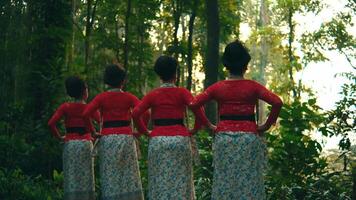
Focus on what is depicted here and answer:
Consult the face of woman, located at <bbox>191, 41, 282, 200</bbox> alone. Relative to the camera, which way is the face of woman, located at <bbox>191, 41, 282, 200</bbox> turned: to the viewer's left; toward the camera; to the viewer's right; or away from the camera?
away from the camera

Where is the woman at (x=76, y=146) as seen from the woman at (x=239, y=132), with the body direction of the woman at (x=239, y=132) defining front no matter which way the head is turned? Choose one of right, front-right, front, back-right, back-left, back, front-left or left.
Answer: front-left

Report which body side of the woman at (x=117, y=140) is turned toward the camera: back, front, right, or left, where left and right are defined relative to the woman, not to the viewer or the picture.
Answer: back

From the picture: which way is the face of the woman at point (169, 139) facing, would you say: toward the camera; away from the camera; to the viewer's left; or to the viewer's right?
away from the camera

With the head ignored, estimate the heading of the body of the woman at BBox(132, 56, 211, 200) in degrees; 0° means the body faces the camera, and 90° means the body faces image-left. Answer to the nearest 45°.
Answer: approximately 180°

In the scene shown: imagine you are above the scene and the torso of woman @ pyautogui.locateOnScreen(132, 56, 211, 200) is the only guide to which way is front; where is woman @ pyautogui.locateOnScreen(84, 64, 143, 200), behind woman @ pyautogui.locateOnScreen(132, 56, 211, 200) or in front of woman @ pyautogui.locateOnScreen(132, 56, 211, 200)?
in front

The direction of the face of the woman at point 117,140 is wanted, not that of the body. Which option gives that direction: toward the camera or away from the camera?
away from the camera

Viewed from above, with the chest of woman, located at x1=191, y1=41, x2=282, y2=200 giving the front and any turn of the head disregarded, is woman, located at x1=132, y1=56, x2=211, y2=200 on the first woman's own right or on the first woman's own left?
on the first woman's own left

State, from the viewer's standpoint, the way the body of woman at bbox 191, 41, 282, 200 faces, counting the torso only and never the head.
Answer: away from the camera

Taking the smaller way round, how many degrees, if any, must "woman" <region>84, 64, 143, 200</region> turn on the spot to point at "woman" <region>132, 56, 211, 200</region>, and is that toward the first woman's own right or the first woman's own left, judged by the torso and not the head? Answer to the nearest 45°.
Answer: approximately 135° to the first woman's own right
